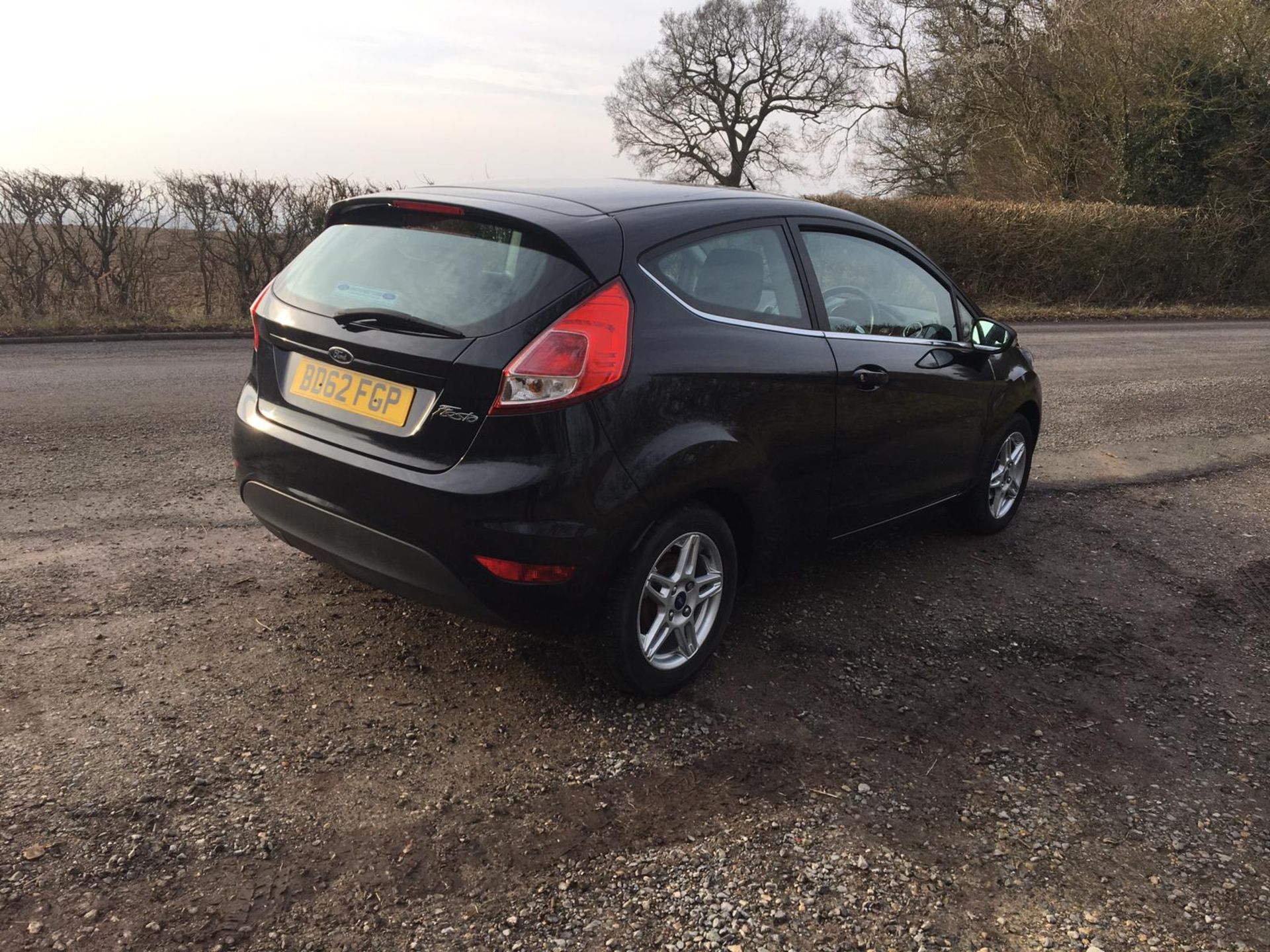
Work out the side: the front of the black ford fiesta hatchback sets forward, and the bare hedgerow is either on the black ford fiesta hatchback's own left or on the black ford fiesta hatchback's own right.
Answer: on the black ford fiesta hatchback's own left

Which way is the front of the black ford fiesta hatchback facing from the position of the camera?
facing away from the viewer and to the right of the viewer

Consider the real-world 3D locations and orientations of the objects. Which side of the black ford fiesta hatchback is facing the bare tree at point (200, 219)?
left
